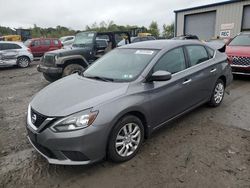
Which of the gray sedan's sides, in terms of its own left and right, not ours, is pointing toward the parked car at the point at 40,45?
right

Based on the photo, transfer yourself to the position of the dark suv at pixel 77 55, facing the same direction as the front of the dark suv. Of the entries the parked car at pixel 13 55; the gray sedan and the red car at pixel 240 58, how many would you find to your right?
1

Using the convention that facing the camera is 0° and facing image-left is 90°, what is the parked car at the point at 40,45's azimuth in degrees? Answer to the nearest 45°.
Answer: approximately 45°

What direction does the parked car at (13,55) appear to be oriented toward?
to the viewer's left

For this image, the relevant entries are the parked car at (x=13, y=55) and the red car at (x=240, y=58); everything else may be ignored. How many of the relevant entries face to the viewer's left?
1

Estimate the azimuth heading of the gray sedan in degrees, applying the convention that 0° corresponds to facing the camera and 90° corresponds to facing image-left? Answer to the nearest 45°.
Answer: approximately 45°

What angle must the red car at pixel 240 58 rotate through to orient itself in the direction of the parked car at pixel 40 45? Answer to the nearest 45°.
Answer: approximately 90° to its right

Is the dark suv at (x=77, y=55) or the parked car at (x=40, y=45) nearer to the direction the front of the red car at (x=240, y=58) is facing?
the dark suv
